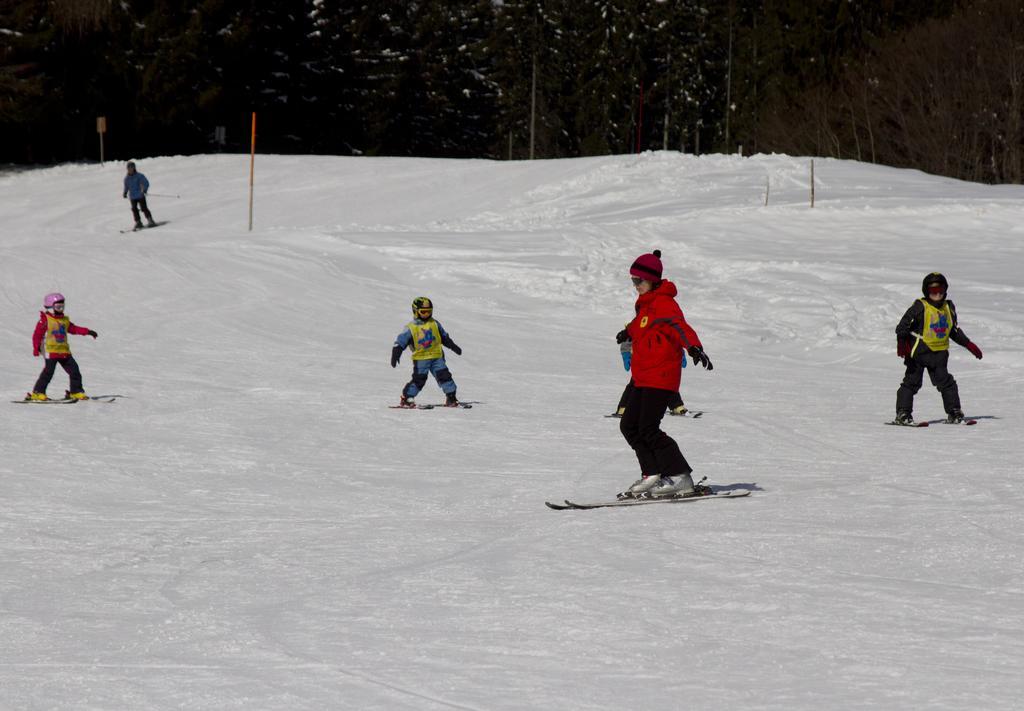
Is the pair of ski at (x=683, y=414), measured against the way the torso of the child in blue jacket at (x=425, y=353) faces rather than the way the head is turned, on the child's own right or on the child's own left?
on the child's own left

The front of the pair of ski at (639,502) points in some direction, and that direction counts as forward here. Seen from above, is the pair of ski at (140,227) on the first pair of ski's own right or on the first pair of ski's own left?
on the first pair of ski's own right

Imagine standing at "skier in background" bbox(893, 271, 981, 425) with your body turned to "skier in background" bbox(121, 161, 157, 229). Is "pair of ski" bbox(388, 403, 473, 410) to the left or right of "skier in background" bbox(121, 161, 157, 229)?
left

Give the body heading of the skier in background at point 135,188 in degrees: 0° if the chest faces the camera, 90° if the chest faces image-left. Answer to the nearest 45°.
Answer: approximately 45°

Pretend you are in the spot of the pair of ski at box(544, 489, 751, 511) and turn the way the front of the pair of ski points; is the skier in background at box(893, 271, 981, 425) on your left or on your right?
on your right

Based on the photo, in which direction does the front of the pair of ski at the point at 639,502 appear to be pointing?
to the viewer's left

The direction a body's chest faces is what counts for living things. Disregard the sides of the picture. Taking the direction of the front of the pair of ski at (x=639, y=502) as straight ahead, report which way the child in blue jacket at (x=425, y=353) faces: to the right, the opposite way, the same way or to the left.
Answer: to the left

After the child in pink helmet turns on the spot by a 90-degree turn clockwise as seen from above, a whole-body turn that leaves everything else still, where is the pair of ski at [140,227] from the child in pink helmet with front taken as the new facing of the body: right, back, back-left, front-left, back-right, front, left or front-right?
back-right
